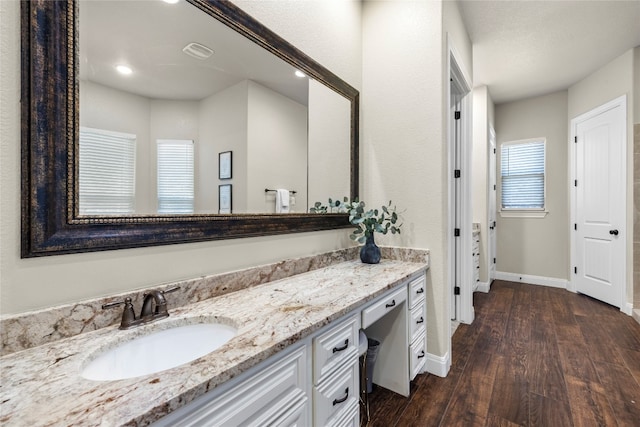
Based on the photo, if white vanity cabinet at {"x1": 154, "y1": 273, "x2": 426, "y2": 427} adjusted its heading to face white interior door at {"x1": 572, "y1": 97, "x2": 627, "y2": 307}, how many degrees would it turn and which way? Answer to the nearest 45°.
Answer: approximately 90° to its left

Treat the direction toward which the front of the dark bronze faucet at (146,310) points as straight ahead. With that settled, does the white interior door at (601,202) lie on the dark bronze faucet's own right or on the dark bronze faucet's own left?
on the dark bronze faucet's own left

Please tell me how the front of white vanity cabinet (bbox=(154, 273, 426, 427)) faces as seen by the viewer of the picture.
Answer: facing the viewer and to the right of the viewer

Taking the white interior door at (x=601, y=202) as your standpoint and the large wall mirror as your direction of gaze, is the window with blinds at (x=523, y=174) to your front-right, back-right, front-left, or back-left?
back-right

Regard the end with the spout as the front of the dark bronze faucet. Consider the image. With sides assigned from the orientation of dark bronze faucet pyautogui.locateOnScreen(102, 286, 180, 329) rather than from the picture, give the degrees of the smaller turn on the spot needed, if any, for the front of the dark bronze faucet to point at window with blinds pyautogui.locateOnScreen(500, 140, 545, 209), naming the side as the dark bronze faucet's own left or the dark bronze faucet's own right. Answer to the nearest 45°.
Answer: approximately 45° to the dark bronze faucet's own left

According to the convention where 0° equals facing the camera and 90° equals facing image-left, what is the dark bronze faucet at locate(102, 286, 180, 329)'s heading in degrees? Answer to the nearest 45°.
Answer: approximately 315°

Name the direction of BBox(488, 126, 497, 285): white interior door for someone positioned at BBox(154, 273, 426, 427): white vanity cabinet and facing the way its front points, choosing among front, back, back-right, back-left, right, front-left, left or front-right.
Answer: left

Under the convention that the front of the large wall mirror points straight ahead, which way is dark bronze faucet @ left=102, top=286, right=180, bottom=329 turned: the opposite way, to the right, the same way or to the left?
the same way

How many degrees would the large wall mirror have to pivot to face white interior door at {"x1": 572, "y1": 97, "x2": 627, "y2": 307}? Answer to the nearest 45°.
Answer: approximately 45° to its left

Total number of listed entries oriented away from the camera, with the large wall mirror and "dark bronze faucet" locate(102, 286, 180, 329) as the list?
0
